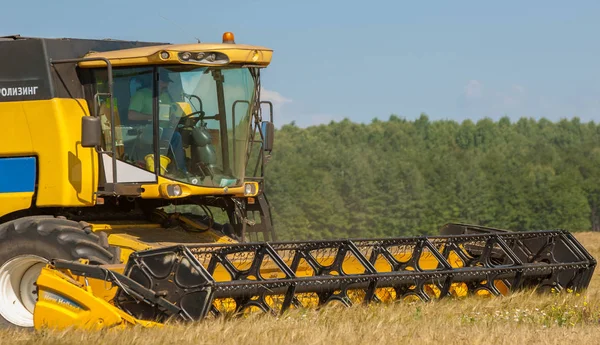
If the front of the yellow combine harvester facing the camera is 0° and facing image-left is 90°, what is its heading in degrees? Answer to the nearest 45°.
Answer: approximately 315°
